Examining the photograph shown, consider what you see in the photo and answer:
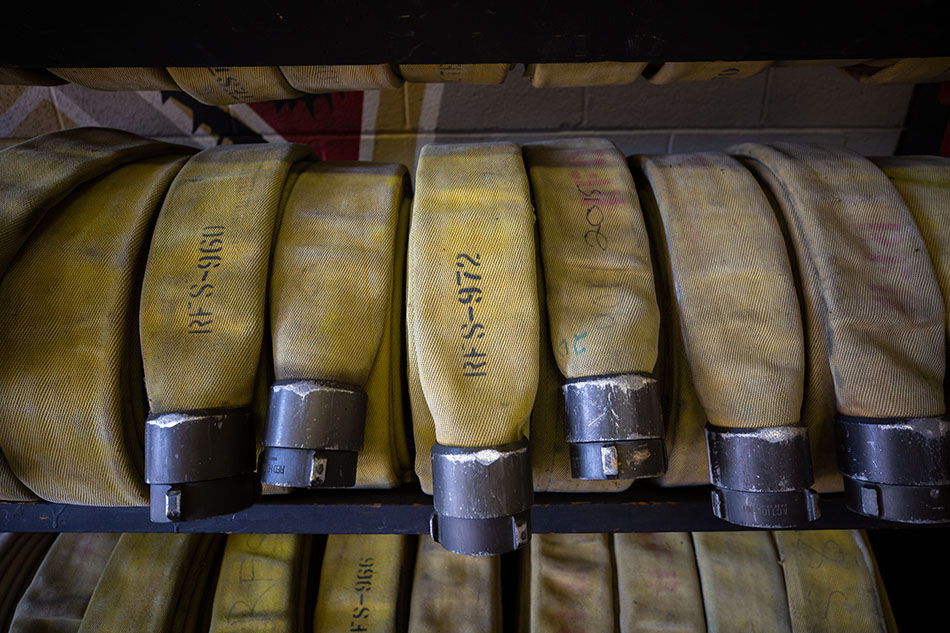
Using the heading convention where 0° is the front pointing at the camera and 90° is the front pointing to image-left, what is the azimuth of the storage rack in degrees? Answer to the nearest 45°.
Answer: approximately 0°

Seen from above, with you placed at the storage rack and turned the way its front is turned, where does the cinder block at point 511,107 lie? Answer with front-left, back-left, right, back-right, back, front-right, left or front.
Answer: back

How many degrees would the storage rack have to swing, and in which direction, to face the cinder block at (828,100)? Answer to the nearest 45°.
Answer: approximately 135° to its left
